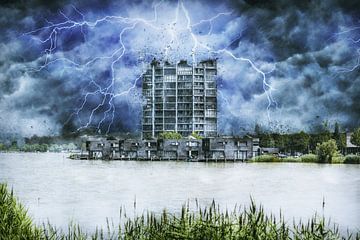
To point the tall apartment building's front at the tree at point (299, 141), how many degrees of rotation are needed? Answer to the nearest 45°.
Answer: approximately 90° to its left

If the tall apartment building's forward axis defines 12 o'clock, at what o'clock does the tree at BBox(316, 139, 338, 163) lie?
The tree is roughly at 9 o'clock from the tall apartment building.

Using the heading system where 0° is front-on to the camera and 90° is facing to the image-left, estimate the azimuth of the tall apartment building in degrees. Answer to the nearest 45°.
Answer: approximately 0°

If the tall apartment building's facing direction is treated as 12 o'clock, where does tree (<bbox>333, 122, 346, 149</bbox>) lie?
The tree is roughly at 9 o'clock from the tall apartment building.

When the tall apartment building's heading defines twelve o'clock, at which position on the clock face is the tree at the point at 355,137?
The tree is roughly at 9 o'clock from the tall apartment building.

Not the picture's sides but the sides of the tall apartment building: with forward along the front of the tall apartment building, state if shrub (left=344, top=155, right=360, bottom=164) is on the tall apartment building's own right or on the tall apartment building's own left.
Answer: on the tall apartment building's own left
